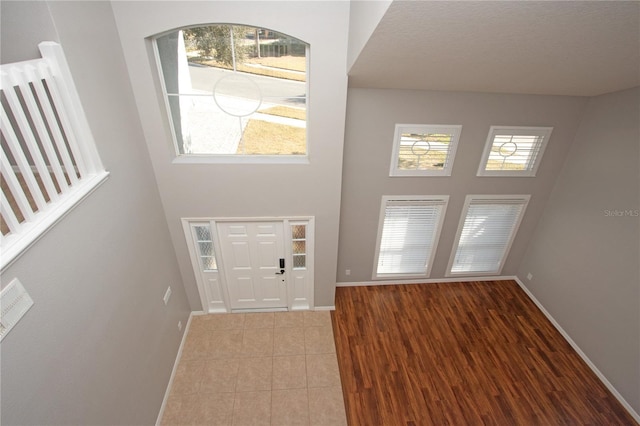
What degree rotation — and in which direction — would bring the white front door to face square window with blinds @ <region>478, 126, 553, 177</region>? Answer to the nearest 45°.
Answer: approximately 90° to its left

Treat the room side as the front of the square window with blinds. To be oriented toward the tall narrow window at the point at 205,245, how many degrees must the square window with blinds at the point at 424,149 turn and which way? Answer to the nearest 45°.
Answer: approximately 45° to its right

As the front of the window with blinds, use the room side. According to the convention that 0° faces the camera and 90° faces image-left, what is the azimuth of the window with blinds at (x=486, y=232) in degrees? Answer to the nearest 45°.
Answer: approximately 0°

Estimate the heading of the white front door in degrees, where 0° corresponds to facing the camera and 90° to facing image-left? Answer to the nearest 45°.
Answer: approximately 0°

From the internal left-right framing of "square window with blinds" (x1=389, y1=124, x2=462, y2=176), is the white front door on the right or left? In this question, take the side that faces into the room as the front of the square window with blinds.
on its right

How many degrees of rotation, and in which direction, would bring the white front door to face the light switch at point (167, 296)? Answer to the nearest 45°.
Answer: approximately 90° to its right
